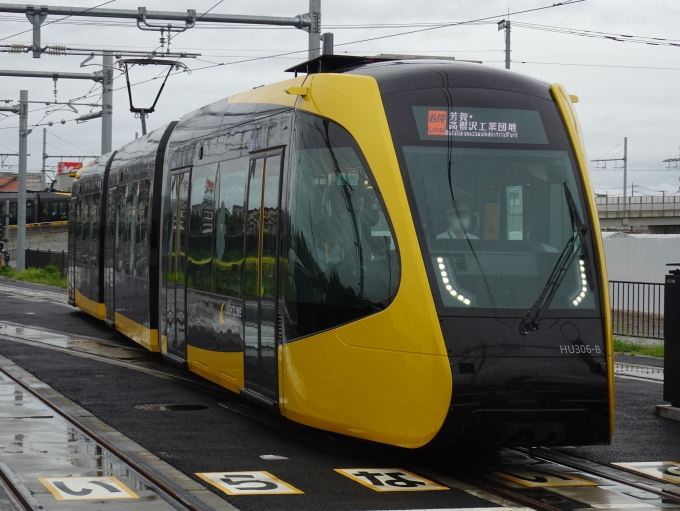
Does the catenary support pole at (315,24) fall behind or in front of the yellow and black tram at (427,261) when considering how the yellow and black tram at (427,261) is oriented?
behind

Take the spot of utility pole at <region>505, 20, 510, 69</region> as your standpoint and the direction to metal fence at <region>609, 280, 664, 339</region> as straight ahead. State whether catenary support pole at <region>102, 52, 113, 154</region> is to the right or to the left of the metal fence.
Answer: right

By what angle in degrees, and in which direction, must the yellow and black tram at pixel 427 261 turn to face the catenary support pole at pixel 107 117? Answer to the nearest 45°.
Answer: approximately 135° to its left

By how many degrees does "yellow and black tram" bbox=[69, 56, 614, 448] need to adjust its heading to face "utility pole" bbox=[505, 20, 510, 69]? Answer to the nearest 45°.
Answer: approximately 135° to its left

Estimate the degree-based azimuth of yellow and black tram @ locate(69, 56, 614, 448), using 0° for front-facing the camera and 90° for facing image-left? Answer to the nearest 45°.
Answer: approximately 315°
